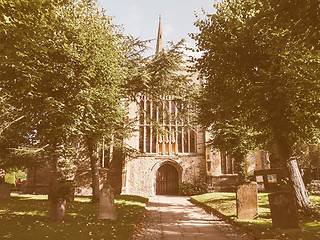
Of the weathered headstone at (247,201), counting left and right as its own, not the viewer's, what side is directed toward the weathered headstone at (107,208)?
right

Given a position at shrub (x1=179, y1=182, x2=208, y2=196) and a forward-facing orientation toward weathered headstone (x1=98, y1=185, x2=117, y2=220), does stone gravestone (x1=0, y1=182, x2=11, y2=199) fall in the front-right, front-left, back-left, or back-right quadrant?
front-right

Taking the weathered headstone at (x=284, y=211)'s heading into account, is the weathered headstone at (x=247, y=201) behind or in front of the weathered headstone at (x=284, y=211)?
behind

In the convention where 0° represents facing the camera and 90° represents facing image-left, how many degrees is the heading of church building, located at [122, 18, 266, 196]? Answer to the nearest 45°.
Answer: approximately 0°

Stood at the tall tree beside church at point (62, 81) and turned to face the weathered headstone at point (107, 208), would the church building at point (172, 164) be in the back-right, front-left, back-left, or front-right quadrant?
front-left

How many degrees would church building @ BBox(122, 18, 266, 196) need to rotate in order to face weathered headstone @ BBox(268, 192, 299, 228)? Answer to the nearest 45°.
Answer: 0° — it already faces it

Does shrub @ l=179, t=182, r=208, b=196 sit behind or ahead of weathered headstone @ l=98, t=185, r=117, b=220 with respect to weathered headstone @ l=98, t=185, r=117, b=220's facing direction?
behind

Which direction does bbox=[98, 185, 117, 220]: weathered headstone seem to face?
toward the camera

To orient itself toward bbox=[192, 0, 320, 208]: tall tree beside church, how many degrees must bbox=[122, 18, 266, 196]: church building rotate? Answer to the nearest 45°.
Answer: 0° — it already faces it

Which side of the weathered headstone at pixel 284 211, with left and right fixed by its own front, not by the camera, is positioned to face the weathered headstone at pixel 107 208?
right
